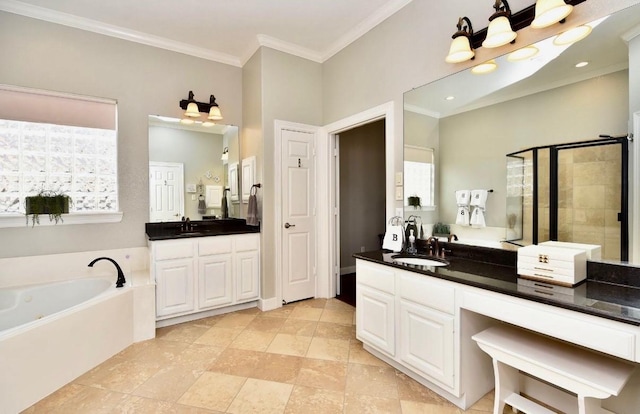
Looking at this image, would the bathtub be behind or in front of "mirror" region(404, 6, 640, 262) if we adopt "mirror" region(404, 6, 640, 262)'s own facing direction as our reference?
in front

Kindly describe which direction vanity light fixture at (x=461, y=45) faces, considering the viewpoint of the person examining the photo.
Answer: facing the viewer and to the left of the viewer

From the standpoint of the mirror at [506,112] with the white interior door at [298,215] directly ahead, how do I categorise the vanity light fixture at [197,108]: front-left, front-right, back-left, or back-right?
front-left

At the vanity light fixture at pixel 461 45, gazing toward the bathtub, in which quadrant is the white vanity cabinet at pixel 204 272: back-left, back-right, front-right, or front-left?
front-right

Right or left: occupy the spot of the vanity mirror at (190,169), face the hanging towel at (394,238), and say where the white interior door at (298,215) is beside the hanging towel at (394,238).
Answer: left

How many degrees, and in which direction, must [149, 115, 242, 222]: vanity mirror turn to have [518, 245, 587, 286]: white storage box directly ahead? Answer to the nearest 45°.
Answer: approximately 45° to its left

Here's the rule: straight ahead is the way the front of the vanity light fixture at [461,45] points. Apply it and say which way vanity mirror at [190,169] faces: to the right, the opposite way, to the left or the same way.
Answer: to the left

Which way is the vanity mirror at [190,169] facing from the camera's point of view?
toward the camera

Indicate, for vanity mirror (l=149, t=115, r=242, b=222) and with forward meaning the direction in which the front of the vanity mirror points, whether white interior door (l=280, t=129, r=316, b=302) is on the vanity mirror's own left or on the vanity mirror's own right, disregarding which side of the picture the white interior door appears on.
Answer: on the vanity mirror's own left

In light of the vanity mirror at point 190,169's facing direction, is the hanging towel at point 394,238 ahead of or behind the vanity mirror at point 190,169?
ahead

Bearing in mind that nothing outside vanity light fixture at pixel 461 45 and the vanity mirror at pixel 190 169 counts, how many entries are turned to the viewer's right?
0

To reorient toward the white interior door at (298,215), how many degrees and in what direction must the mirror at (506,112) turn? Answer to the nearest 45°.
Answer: approximately 45° to its right

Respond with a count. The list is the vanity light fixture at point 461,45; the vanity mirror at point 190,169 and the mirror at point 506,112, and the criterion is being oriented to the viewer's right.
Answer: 0
